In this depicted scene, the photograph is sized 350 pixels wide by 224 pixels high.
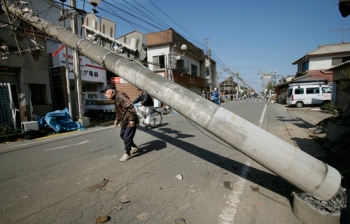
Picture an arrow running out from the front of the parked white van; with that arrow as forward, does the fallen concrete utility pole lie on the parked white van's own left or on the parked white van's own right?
on the parked white van's own right

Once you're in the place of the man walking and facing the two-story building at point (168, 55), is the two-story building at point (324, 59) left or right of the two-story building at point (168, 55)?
right

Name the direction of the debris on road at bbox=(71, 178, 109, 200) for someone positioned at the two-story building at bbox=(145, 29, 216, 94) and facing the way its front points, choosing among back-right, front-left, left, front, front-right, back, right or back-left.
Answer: front-right

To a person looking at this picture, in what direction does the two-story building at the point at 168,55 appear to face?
facing the viewer and to the right of the viewer

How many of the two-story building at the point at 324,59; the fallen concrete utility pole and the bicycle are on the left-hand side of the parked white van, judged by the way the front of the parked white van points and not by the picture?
1

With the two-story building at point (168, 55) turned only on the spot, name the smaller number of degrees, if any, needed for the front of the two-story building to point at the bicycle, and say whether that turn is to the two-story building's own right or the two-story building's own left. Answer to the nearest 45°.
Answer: approximately 45° to the two-story building's own right
